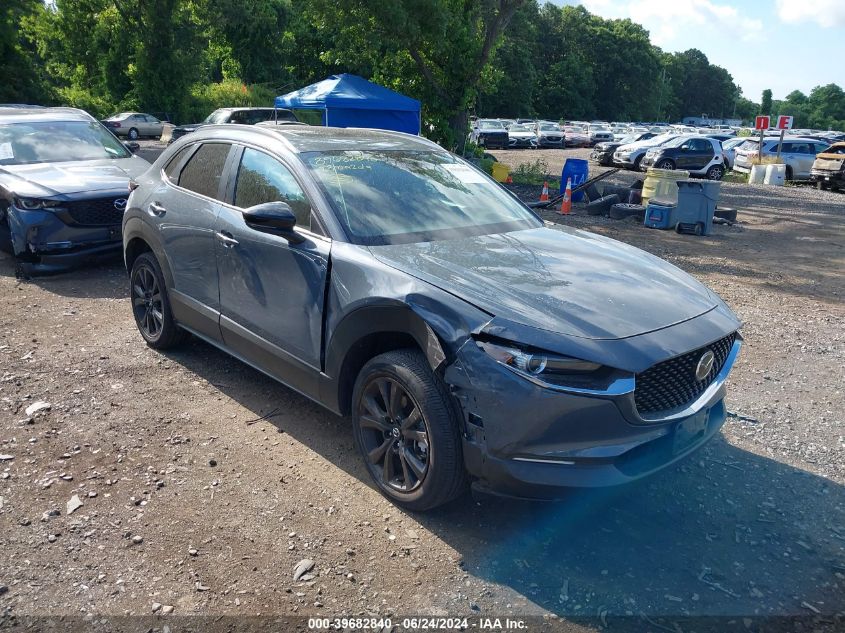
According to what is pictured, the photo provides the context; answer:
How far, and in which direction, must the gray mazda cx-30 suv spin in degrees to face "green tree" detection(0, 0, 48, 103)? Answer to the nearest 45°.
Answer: approximately 180°

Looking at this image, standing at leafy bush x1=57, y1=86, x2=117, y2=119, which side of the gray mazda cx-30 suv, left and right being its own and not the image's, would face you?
back

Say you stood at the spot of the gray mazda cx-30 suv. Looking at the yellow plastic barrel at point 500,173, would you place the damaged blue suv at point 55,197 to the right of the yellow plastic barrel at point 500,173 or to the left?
left

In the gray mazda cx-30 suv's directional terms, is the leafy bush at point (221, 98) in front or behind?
behind

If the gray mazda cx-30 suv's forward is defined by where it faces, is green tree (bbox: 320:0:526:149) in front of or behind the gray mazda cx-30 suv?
behind

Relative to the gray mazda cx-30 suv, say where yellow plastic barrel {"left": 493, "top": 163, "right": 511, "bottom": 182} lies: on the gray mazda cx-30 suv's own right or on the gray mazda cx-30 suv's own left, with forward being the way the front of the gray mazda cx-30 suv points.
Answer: on the gray mazda cx-30 suv's own left

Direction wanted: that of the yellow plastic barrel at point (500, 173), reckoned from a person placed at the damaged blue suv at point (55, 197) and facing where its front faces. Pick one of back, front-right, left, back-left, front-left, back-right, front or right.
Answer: left

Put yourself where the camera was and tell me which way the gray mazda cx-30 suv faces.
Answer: facing the viewer and to the right of the viewer

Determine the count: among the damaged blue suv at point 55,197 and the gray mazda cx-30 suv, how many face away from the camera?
0

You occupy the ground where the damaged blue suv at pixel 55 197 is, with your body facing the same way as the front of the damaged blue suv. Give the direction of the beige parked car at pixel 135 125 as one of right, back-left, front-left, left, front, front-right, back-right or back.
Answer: back-left

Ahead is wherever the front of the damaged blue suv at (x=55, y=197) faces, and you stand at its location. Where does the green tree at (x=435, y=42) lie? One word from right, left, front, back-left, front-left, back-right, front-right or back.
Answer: left
